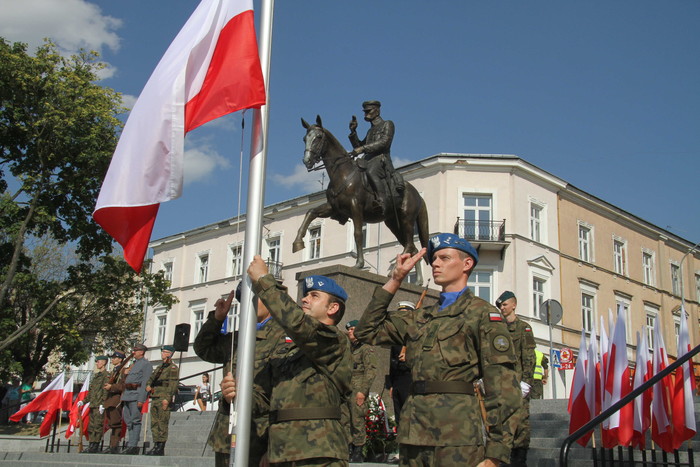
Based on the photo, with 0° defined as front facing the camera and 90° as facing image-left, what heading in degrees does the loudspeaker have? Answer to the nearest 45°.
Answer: approximately 0°

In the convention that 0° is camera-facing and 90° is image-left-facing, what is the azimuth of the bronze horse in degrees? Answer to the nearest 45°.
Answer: approximately 45°

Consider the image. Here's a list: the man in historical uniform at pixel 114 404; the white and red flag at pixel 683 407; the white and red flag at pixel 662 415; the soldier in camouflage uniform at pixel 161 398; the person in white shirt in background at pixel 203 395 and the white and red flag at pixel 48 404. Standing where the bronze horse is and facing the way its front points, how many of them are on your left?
2

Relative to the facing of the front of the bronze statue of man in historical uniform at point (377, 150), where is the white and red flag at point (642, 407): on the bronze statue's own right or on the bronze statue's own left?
on the bronze statue's own left
